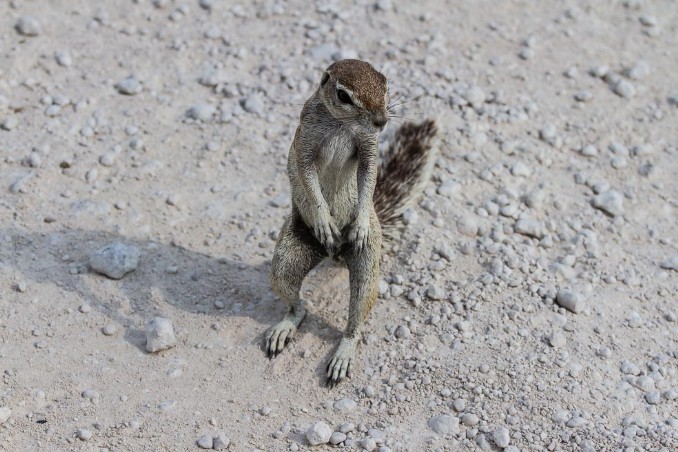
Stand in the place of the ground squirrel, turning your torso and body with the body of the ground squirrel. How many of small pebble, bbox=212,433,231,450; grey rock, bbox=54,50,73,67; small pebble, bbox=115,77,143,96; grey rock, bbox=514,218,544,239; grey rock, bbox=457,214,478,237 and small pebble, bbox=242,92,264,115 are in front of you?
1

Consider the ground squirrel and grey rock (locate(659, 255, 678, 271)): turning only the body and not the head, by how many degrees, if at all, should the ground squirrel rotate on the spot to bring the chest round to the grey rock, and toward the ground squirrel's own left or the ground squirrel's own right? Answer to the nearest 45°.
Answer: approximately 135° to the ground squirrel's own left

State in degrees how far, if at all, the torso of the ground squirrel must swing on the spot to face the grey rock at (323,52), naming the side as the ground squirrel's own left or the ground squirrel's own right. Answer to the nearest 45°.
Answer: approximately 180°

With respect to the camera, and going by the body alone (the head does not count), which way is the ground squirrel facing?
toward the camera

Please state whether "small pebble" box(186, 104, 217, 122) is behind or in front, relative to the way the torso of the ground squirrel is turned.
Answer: behind

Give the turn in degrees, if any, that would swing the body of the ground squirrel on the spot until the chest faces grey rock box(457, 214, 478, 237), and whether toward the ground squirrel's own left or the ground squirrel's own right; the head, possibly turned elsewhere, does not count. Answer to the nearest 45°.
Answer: approximately 135° to the ground squirrel's own left

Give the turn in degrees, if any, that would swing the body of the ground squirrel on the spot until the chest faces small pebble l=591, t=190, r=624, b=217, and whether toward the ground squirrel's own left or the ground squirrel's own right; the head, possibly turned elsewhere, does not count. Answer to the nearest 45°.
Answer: approximately 135° to the ground squirrel's own left

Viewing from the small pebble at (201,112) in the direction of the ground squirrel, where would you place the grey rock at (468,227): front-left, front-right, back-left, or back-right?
front-left

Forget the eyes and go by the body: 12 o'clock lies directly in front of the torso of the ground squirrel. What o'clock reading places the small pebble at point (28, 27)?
The small pebble is roughly at 4 o'clock from the ground squirrel.

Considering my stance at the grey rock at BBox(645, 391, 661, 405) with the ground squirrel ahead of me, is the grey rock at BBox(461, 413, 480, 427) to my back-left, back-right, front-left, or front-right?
front-left

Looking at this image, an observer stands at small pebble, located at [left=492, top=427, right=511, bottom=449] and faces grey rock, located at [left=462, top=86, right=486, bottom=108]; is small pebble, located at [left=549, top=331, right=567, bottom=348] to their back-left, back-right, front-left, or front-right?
front-right

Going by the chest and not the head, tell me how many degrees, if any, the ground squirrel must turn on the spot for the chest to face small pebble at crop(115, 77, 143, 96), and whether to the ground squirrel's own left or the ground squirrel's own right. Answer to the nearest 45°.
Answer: approximately 135° to the ground squirrel's own right

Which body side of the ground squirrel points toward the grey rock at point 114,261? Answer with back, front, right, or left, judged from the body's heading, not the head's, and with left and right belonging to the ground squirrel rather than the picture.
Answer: right

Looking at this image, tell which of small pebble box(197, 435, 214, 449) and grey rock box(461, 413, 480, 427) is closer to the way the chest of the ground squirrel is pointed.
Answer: the small pebble

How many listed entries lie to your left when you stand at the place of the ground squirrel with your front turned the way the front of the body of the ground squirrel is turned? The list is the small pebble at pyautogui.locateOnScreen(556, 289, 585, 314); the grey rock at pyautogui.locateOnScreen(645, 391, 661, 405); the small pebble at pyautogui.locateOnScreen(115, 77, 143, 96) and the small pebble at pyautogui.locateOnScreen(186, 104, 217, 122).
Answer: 2

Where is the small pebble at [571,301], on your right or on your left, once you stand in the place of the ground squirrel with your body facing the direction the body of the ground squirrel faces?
on your left

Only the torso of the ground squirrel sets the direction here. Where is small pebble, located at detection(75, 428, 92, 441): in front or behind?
in front

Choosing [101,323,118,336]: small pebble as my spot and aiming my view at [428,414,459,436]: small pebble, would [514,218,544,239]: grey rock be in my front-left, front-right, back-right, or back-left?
front-left
